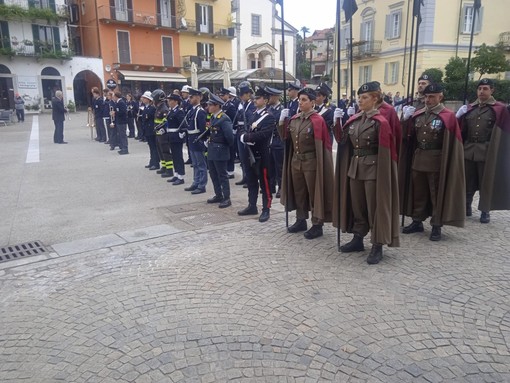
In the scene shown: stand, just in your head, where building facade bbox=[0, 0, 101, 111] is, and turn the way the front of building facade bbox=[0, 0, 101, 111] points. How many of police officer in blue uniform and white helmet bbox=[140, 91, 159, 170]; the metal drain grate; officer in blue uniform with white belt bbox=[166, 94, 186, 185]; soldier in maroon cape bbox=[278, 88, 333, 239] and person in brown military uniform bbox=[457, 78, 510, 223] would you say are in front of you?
5

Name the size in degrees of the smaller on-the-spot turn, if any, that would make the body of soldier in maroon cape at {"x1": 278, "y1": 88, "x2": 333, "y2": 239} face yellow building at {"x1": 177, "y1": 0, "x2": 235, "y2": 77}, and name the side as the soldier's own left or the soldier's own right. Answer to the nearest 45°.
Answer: approximately 135° to the soldier's own right

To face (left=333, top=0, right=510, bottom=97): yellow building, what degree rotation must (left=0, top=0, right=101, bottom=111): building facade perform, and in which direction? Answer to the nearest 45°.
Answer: approximately 45° to its left

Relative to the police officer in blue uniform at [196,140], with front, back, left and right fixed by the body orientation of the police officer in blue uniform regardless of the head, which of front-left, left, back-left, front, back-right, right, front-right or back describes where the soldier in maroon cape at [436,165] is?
left

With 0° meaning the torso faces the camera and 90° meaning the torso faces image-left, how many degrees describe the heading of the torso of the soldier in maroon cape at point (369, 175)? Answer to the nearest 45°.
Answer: approximately 45°

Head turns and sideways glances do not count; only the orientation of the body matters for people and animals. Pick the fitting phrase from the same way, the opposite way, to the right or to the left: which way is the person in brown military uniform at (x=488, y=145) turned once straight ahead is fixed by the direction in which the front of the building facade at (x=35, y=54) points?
to the right

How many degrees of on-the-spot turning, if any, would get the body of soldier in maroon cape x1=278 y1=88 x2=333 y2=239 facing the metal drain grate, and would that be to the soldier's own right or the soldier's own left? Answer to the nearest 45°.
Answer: approximately 45° to the soldier's own right

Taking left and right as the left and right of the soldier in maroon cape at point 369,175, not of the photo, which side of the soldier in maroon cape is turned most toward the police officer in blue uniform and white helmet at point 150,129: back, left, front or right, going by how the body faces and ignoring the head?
right

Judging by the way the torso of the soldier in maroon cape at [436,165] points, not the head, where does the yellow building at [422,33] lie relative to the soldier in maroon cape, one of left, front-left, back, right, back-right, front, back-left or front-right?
back-right

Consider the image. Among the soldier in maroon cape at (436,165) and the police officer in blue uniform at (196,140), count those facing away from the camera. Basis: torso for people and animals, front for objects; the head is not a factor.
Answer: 0

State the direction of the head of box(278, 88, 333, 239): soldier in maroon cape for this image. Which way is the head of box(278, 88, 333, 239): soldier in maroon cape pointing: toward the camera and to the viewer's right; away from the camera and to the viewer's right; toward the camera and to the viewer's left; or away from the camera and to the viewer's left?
toward the camera and to the viewer's left

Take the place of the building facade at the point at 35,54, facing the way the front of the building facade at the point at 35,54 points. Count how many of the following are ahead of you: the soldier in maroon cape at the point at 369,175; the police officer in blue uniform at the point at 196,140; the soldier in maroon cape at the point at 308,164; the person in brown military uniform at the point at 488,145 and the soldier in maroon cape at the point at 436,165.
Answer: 5
